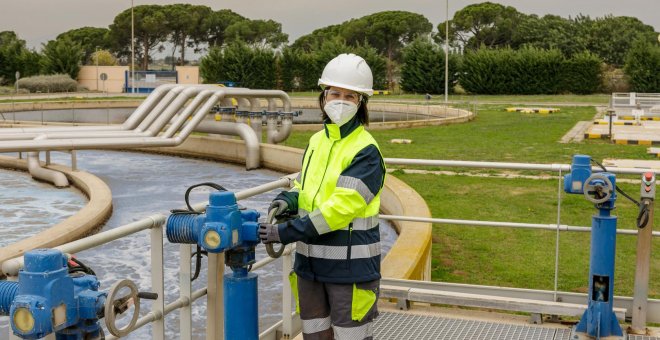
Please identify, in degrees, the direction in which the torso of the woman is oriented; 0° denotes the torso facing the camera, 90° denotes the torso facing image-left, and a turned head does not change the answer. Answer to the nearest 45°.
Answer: approximately 45°

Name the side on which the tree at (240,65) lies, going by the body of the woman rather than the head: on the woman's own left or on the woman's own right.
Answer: on the woman's own right

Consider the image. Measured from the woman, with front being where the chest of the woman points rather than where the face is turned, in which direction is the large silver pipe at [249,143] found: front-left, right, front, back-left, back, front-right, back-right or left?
back-right

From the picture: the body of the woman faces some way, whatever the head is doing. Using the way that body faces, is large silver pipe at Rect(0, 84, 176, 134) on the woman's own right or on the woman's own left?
on the woman's own right

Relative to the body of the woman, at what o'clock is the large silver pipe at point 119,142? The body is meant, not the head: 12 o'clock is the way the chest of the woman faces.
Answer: The large silver pipe is roughly at 4 o'clock from the woman.

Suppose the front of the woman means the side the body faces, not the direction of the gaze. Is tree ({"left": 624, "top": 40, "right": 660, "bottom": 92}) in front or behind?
behind

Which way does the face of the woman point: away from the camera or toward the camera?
toward the camera

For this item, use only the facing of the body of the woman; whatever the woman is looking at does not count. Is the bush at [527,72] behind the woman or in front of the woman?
behind
